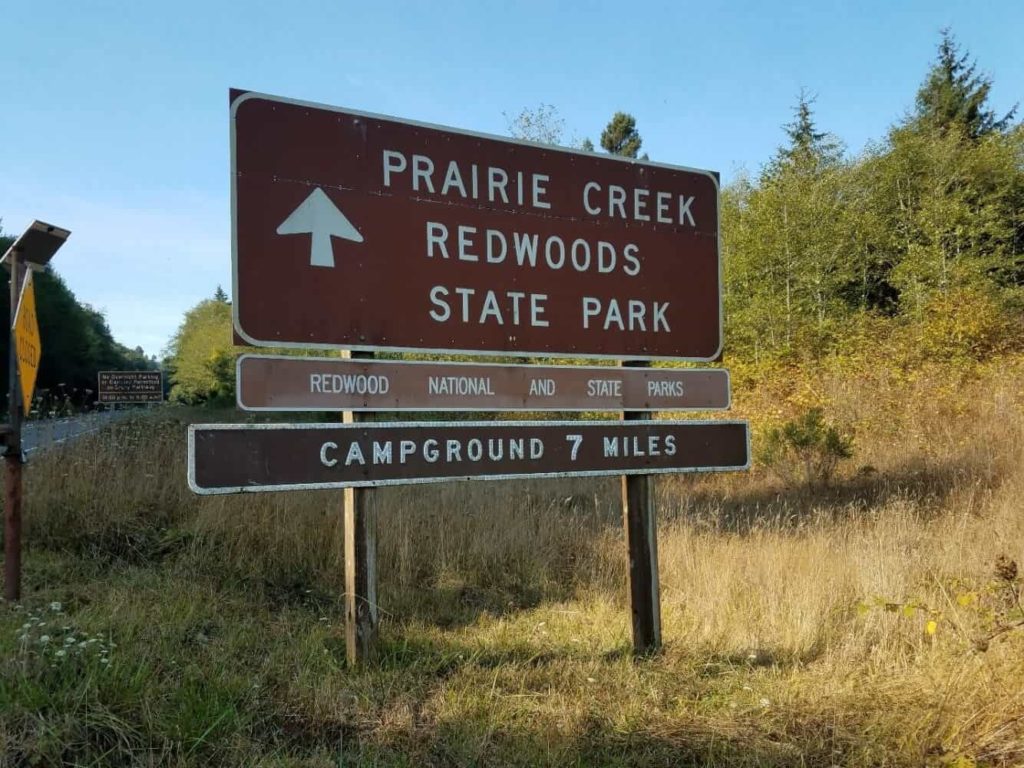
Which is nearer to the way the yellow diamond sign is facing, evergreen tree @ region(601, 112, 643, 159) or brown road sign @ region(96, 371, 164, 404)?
the evergreen tree

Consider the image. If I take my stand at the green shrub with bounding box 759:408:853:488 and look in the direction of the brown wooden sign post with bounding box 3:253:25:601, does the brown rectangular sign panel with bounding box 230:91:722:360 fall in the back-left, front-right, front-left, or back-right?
front-left

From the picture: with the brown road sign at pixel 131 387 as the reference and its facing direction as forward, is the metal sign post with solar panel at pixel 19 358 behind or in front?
in front

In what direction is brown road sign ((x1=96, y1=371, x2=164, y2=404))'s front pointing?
toward the camera

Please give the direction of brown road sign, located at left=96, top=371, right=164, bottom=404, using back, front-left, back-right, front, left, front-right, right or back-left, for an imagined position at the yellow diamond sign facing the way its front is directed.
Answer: left

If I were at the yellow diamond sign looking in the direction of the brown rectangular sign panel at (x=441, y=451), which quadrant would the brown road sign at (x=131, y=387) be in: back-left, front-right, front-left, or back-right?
back-left

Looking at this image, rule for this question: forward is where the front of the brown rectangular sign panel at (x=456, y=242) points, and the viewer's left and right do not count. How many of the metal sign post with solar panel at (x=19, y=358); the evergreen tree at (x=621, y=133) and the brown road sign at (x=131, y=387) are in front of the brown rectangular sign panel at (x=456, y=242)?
0

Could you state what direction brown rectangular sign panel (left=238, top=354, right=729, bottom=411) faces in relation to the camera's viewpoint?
facing the viewer and to the right of the viewer

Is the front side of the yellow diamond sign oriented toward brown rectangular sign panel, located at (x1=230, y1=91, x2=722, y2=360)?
no

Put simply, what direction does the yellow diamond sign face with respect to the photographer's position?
facing to the right of the viewer

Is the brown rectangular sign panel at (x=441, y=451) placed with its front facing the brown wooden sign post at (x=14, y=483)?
no

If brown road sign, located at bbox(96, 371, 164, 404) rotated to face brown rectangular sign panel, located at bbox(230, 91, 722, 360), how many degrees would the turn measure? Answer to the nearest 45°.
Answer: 0° — it already faces it

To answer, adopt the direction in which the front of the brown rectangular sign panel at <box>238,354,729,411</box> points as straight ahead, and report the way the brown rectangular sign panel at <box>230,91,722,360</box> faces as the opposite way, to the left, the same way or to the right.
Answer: the same way
